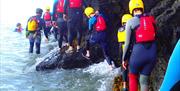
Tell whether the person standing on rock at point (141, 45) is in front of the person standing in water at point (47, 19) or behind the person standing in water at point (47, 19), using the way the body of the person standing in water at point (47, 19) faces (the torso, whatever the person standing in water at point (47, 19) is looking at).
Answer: behind

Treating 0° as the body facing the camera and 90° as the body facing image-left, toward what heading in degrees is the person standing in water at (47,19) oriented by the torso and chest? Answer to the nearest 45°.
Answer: approximately 180°

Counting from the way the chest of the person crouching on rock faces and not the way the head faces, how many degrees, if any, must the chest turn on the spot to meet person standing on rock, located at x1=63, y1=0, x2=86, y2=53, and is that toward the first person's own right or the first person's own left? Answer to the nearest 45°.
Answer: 0° — they already face them

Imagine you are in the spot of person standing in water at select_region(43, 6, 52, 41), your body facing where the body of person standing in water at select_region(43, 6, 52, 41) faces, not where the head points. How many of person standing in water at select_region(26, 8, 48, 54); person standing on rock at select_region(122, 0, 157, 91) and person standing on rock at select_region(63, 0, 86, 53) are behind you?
3

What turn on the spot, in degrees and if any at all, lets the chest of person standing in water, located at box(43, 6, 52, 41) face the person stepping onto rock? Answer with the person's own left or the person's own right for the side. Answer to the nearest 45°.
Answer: approximately 180°

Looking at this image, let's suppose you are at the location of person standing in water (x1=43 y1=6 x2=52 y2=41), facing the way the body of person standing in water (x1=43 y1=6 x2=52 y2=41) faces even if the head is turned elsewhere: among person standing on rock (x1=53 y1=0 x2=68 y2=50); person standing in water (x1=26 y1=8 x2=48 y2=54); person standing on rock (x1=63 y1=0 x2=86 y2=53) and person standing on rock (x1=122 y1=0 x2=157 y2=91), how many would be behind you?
4
